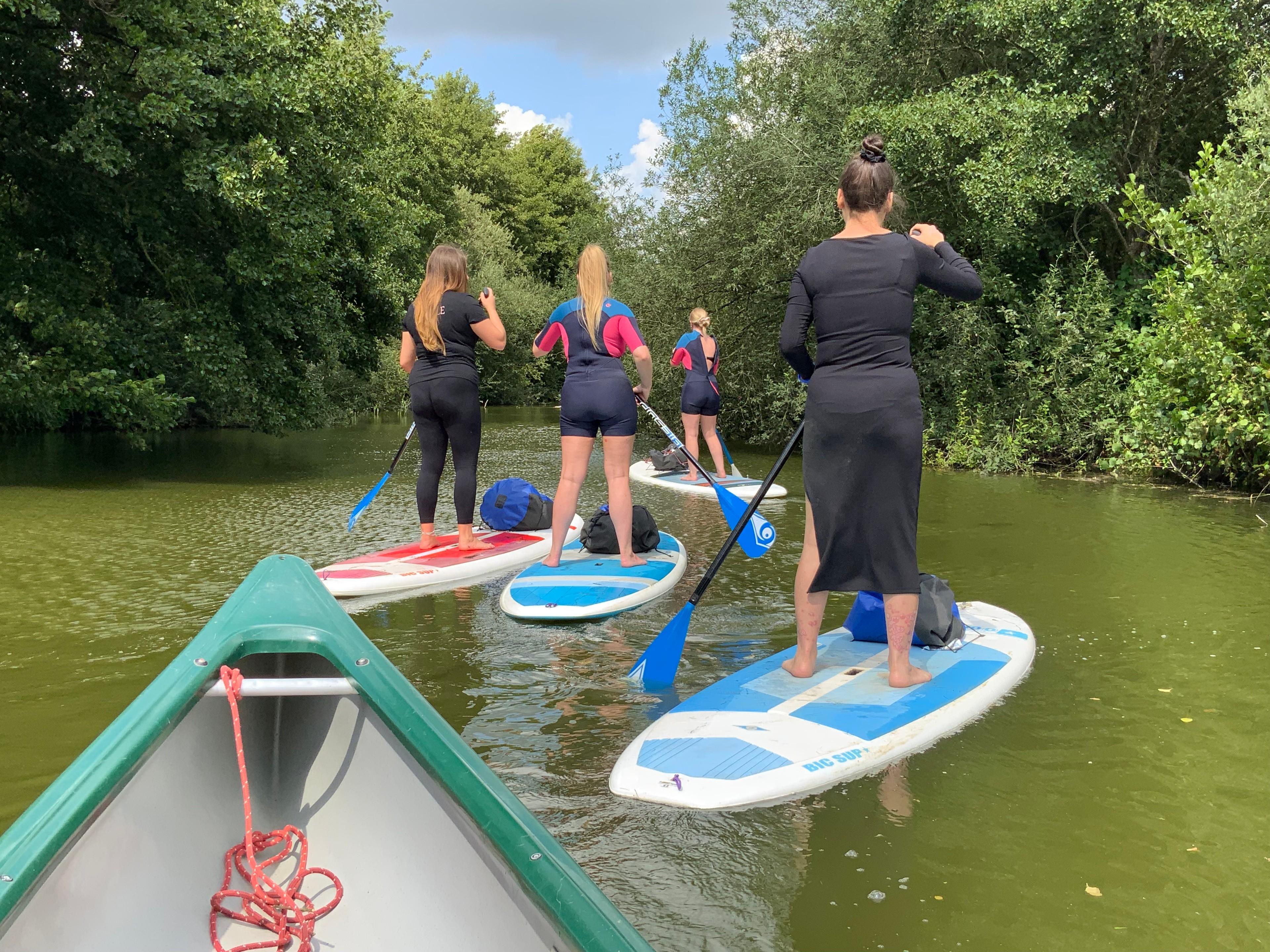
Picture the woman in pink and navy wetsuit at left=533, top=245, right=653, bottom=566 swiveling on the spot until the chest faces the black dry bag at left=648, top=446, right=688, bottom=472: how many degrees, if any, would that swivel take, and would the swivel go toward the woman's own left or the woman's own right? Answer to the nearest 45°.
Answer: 0° — they already face it

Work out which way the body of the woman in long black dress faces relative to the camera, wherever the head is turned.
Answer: away from the camera

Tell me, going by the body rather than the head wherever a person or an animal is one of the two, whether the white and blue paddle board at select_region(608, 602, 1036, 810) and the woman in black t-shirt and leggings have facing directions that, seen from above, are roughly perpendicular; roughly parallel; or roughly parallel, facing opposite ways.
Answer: roughly parallel

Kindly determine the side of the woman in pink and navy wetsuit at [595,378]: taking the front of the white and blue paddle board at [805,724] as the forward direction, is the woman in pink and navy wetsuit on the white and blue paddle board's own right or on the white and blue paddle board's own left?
on the white and blue paddle board's own left

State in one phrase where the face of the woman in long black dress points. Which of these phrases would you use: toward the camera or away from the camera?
away from the camera

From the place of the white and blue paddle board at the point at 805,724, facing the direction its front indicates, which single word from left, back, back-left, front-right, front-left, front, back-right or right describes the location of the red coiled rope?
back

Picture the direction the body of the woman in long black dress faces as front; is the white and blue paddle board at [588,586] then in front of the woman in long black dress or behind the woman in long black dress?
in front

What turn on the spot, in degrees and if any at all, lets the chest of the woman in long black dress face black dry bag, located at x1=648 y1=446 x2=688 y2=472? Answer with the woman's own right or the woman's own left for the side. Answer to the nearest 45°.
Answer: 0° — they already face it

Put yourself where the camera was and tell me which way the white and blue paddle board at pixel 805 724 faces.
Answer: facing away from the viewer and to the right of the viewer

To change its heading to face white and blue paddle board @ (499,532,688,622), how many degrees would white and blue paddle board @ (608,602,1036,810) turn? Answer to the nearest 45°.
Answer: approximately 90° to its left

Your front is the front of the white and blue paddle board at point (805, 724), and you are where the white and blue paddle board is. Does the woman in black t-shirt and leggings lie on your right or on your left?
on your left

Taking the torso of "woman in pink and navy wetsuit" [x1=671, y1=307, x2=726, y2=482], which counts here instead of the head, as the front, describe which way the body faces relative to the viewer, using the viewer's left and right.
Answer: facing away from the viewer and to the left of the viewer

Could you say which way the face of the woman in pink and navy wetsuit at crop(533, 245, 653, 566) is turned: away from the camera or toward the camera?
away from the camera

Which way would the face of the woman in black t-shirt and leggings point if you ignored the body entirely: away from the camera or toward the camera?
away from the camera

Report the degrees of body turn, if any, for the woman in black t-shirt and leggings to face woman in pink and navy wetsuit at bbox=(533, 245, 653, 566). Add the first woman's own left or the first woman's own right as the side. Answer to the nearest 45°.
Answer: approximately 90° to the first woman's own right
